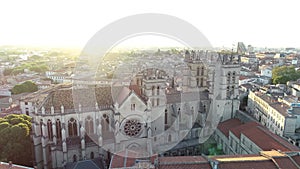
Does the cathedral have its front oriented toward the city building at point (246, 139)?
no
